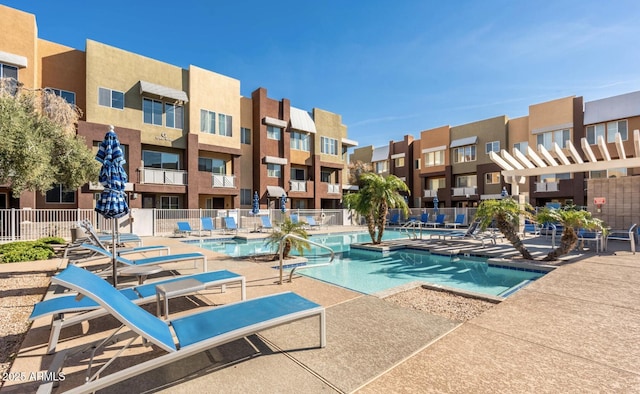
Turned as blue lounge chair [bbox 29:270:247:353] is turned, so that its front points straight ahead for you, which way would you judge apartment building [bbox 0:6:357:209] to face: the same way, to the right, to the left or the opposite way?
to the right

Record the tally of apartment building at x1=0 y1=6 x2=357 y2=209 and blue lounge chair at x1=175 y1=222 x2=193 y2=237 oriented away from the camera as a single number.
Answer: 0

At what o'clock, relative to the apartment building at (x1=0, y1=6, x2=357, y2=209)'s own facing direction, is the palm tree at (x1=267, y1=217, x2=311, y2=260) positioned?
The palm tree is roughly at 1 o'clock from the apartment building.

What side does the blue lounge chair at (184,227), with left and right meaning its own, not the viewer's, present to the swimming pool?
front

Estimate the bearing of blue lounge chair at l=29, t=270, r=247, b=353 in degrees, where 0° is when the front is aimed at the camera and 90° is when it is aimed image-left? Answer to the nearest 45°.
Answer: approximately 225°

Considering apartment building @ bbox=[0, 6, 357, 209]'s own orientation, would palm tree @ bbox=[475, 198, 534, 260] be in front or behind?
in front

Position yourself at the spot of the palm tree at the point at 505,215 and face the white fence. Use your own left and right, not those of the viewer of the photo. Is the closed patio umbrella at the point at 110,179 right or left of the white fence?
left

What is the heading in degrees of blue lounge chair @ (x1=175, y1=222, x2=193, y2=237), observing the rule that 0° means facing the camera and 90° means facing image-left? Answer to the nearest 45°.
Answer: approximately 315°
